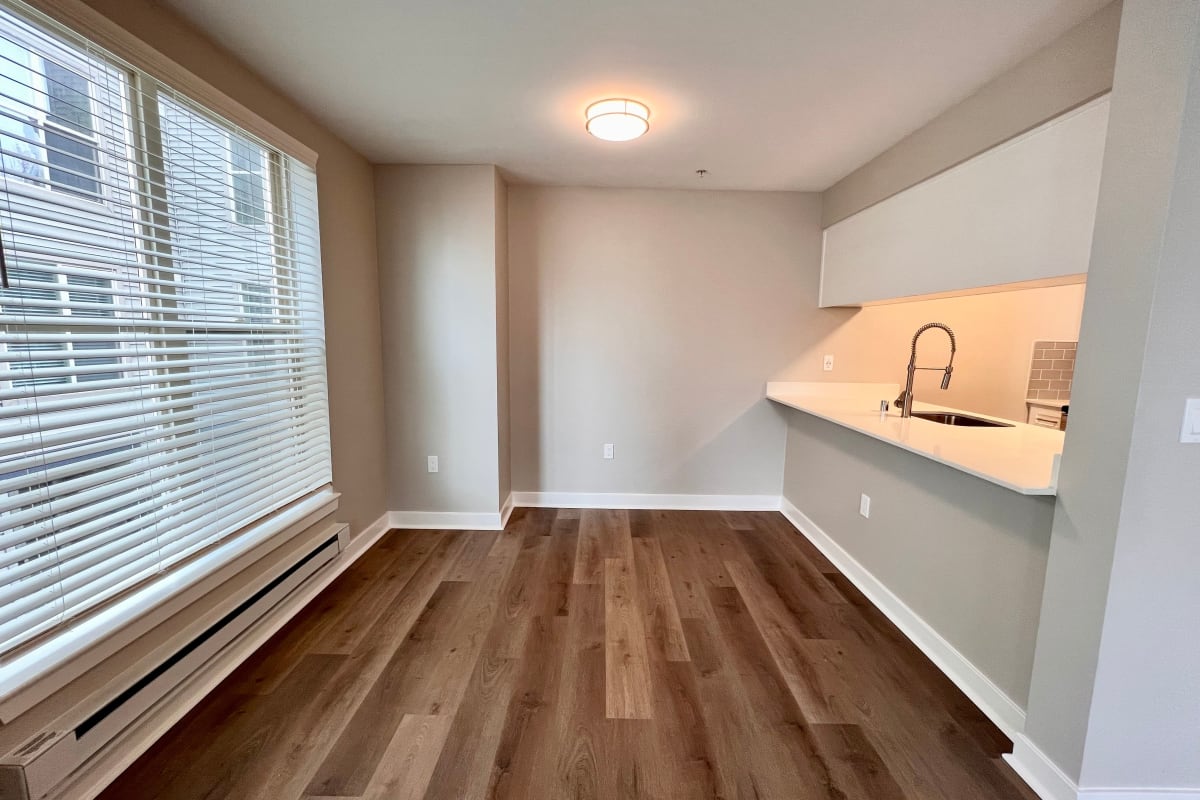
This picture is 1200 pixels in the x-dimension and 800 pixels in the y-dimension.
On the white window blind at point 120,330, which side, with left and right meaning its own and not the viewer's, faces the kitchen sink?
front

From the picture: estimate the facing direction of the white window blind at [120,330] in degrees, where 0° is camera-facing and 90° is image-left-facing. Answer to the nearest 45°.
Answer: approximately 315°

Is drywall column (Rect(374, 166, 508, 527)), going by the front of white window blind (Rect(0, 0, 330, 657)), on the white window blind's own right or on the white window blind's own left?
on the white window blind's own left

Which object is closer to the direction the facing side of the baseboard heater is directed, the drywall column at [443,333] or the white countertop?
the white countertop

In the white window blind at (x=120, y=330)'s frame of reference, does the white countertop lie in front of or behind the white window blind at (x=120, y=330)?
in front

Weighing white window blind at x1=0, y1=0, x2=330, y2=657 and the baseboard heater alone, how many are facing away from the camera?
0

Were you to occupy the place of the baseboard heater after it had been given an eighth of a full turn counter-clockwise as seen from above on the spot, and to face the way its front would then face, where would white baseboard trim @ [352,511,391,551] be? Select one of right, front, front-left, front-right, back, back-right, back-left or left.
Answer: front-left

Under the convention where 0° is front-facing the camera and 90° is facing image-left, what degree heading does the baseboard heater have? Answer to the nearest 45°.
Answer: approximately 315°

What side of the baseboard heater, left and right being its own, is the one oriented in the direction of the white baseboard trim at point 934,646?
front

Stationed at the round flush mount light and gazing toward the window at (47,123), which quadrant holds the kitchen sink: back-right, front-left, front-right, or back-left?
back-left
